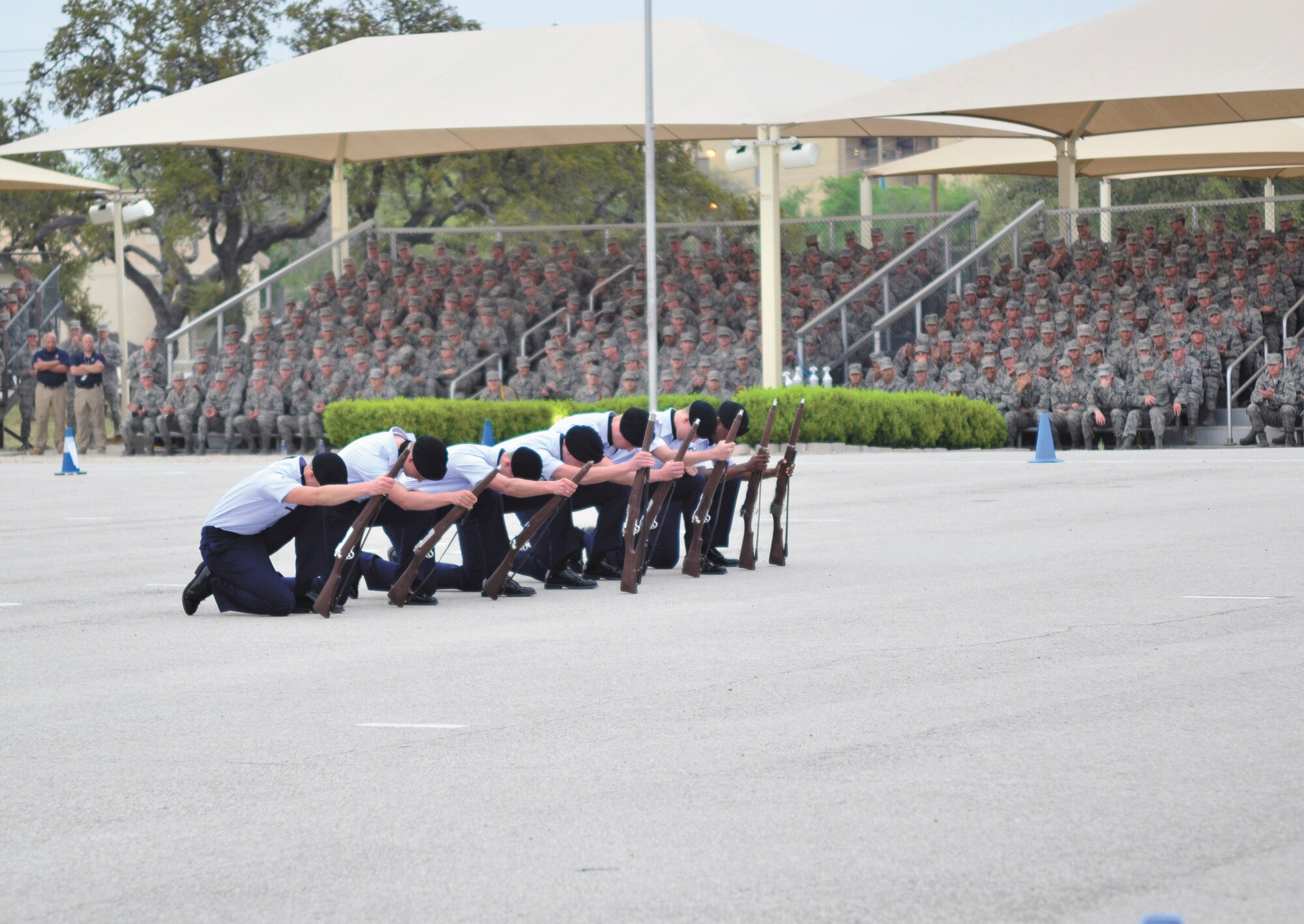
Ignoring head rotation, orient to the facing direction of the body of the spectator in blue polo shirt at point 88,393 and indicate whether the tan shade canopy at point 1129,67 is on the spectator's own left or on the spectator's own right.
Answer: on the spectator's own left

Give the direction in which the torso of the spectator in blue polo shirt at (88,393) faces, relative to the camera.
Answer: toward the camera

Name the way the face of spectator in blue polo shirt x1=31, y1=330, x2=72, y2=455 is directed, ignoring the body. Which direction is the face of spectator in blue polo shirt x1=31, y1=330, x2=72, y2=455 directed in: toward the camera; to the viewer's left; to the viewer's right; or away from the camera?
toward the camera

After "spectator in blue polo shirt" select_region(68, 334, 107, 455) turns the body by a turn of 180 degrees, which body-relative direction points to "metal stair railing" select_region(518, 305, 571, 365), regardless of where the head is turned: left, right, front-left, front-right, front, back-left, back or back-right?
right

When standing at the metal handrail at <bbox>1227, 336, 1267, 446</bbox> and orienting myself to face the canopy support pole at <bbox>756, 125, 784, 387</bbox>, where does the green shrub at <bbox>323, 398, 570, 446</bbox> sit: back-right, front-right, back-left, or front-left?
front-left

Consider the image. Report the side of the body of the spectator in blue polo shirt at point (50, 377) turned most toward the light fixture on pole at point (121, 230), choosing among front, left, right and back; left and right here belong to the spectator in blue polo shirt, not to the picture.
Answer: back

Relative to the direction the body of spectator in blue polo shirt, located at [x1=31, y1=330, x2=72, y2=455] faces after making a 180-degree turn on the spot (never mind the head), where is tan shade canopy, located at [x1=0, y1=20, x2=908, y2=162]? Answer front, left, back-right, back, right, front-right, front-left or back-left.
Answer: right

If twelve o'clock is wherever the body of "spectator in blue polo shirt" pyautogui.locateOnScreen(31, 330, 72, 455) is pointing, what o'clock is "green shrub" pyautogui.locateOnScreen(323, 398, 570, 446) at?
The green shrub is roughly at 10 o'clock from the spectator in blue polo shirt.

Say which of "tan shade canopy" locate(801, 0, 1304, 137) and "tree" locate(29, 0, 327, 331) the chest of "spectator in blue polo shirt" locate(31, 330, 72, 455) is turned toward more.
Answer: the tan shade canopy

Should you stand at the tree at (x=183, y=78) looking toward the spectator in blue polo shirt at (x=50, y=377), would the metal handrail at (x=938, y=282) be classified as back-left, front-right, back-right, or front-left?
front-left

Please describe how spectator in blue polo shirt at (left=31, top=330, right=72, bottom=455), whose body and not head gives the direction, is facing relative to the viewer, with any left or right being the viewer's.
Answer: facing the viewer

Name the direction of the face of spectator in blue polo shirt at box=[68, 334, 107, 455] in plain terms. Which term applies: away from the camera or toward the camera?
toward the camera

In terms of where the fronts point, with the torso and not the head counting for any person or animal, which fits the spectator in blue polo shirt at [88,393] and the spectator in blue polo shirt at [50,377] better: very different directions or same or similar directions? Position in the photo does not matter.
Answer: same or similar directions

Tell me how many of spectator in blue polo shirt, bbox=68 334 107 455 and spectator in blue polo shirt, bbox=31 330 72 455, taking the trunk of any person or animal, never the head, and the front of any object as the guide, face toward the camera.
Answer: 2

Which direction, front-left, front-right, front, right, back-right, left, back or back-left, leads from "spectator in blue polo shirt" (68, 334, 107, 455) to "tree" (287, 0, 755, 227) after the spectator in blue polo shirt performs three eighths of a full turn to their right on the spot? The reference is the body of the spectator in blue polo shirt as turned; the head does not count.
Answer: right

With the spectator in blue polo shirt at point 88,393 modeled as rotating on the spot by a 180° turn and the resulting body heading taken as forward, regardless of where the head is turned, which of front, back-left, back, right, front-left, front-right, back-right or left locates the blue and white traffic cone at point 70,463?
back
